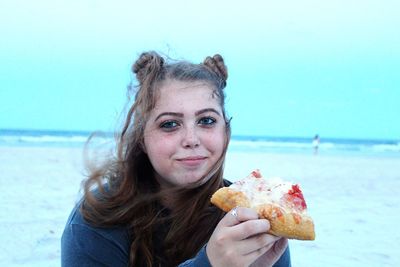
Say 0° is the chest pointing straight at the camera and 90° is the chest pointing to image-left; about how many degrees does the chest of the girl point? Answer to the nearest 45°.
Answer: approximately 315°
